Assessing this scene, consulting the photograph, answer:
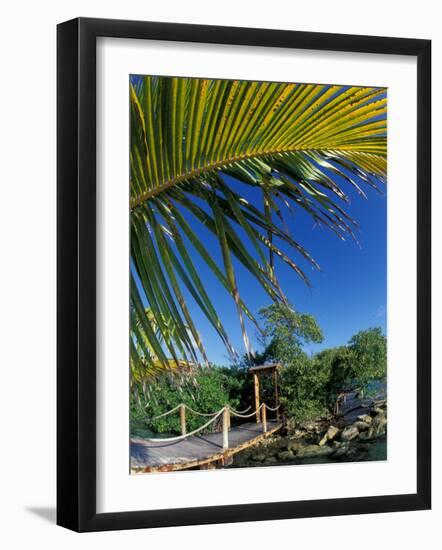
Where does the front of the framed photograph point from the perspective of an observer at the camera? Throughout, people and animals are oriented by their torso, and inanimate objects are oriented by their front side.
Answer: facing the viewer and to the right of the viewer
